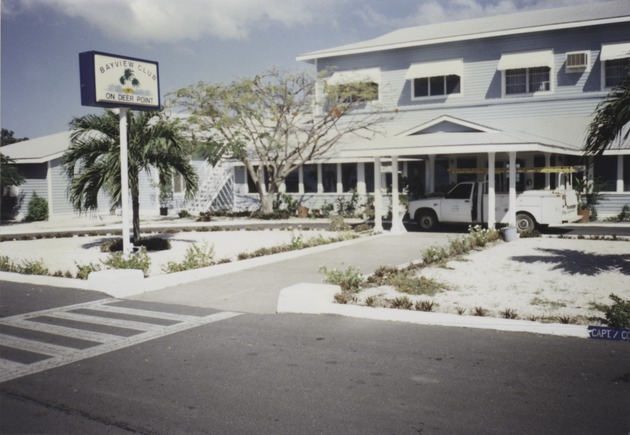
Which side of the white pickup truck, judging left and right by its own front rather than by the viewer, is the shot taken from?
left

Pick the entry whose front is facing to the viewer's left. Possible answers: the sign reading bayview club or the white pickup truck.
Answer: the white pickup truck

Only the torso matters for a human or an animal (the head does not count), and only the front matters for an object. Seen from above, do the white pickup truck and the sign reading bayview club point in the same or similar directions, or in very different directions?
very different directions

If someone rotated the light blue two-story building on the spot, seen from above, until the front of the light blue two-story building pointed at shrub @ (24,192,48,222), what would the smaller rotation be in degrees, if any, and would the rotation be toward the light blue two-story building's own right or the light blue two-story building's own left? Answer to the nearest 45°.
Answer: approximately 45° to the light blue two-story building's own right

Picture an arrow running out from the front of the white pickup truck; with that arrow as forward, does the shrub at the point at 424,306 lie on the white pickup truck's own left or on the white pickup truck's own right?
on the white pickup truck's own left

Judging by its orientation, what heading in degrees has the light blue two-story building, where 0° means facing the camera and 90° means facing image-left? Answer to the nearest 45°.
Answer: approximately 45°

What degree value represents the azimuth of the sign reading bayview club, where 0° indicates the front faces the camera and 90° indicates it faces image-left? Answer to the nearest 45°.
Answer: approximately 315°
